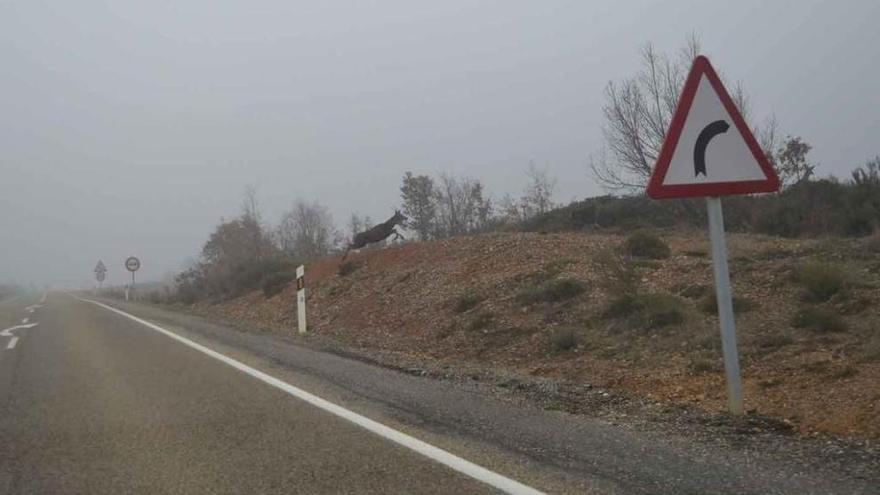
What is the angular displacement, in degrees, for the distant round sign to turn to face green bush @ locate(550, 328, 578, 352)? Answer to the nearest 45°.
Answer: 0° — it already faces it

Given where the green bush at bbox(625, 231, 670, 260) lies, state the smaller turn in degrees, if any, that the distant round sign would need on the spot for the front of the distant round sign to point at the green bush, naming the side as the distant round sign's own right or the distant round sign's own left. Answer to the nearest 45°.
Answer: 0° — it already faces it

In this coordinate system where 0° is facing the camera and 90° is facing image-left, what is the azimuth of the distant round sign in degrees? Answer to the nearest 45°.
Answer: approximately 0°

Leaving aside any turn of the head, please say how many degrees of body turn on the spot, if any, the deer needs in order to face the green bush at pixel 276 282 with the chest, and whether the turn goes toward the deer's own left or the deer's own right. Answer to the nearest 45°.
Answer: approximately 180°

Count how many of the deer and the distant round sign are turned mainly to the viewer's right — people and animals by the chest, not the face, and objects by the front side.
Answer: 1

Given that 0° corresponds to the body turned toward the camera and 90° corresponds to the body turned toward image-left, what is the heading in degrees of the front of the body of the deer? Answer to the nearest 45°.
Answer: approximately 270°

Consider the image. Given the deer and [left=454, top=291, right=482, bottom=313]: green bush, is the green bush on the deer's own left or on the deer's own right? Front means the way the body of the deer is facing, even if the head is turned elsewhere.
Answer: on the deer's own right

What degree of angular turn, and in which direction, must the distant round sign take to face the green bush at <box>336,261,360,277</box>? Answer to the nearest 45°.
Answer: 0° — it already faces it

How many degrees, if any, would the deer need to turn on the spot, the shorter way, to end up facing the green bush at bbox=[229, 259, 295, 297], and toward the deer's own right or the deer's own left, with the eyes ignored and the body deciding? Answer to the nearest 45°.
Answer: approximately 135° to the deer's own left
